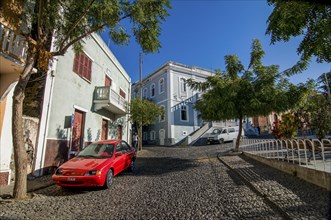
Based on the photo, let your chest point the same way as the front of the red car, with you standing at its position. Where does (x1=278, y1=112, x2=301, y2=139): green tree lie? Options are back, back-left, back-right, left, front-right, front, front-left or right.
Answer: back-left

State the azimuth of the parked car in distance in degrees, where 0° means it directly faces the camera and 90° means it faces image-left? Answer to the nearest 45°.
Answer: approximately 45°

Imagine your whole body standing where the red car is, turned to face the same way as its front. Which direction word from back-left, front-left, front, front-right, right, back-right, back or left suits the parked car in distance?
back

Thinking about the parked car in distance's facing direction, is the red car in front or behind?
in front

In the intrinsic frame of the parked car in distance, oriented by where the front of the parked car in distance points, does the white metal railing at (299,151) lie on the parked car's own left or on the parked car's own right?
on the parked car's own left

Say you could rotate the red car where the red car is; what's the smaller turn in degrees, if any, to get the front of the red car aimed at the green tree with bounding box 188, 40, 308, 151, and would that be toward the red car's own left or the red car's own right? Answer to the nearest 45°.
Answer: approximately 135° to the red car's own left

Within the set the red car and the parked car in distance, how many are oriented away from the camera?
0

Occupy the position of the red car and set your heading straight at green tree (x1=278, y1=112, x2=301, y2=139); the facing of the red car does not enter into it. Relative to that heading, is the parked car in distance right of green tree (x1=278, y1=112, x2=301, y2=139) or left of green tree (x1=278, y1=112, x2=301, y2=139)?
left

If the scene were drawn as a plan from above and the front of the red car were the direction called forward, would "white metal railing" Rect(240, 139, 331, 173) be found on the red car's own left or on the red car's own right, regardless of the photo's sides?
on the red car's own left
